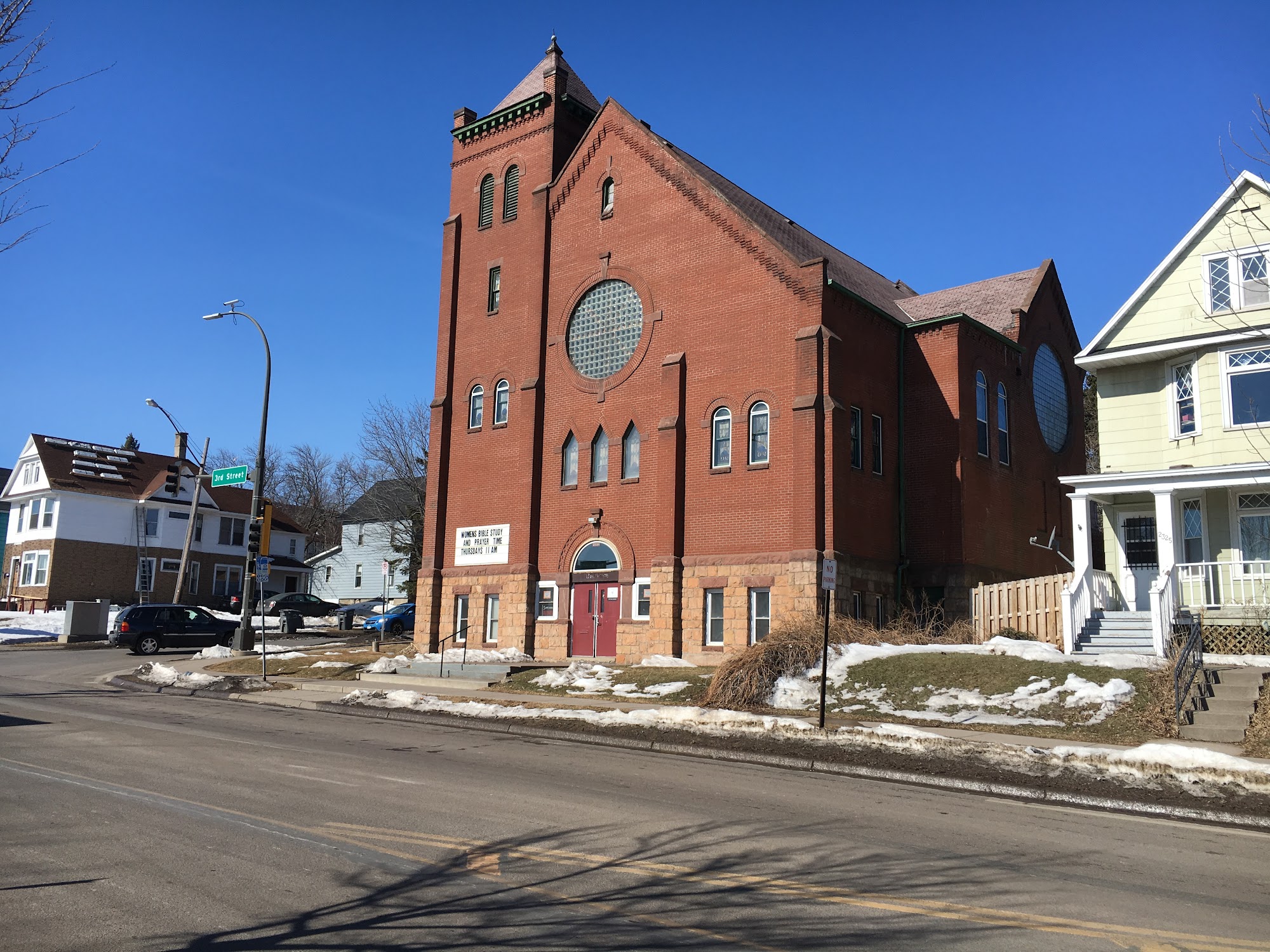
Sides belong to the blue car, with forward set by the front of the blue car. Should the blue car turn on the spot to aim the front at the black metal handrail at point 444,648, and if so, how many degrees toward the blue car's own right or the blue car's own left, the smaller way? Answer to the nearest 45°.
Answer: approximately 45° to the blue car's own left

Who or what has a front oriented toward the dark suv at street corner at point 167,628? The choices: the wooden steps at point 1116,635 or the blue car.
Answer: the blue car

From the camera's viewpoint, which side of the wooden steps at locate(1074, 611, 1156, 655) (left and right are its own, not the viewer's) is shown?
front

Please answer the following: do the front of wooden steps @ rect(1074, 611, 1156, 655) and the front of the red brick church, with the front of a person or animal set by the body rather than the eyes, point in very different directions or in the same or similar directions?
same or similar directions

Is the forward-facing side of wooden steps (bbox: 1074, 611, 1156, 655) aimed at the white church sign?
no

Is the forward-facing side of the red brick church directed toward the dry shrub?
no

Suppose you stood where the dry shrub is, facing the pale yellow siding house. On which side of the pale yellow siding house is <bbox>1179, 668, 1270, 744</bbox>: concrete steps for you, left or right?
right

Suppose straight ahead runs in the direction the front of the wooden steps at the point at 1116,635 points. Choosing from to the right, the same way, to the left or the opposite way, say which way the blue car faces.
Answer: the same way

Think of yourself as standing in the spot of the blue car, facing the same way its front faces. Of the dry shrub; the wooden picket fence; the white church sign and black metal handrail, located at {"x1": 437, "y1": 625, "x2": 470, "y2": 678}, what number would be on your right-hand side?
0

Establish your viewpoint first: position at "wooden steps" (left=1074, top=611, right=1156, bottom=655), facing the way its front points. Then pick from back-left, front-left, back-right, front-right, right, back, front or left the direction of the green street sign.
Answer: right
